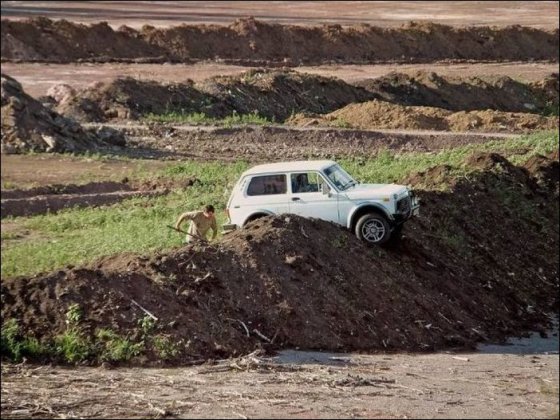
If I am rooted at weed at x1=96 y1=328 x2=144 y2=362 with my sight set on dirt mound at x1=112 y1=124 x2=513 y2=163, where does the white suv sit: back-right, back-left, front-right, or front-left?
front-right

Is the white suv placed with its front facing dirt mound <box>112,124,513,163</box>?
no

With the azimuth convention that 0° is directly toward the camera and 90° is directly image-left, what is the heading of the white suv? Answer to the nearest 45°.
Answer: approximately 270°

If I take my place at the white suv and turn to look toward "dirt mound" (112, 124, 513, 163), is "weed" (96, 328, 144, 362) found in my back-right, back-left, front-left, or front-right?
back-left

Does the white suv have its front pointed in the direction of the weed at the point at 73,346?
no

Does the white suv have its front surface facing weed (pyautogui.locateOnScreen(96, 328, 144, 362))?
no

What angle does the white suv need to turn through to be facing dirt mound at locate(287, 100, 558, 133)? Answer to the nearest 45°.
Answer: approximately 90° to its left

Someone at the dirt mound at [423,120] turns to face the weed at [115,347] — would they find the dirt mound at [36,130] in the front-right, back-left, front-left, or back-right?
front-right

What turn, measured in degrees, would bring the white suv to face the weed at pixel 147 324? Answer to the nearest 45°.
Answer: approximately 135° to its right
